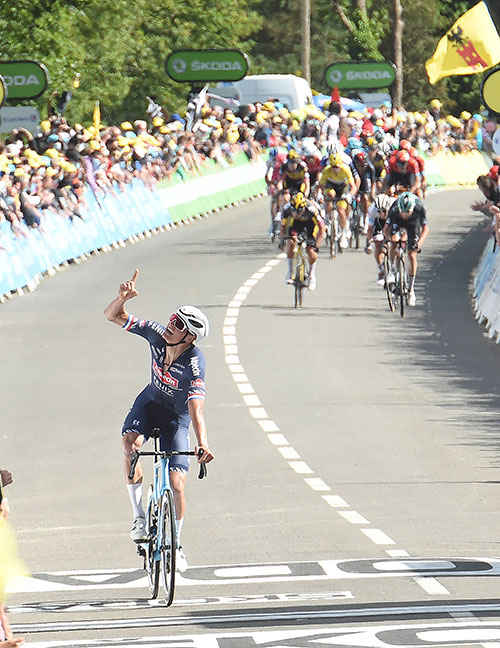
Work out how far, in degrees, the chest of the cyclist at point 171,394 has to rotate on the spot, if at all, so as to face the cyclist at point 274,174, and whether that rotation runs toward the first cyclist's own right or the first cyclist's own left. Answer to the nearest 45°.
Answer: approximately 180°

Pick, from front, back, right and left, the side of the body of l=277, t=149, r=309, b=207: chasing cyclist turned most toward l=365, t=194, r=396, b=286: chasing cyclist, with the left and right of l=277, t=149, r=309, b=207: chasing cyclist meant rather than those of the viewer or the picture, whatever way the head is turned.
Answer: front

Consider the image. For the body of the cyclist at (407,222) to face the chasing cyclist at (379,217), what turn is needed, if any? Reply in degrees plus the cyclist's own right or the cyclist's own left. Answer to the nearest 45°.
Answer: approximately 135° to the cyclist's own right

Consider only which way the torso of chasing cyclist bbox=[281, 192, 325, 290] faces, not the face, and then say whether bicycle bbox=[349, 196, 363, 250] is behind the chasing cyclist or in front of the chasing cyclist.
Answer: behind

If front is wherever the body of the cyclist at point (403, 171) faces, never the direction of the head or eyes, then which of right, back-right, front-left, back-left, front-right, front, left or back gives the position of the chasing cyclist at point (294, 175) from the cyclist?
back-right
